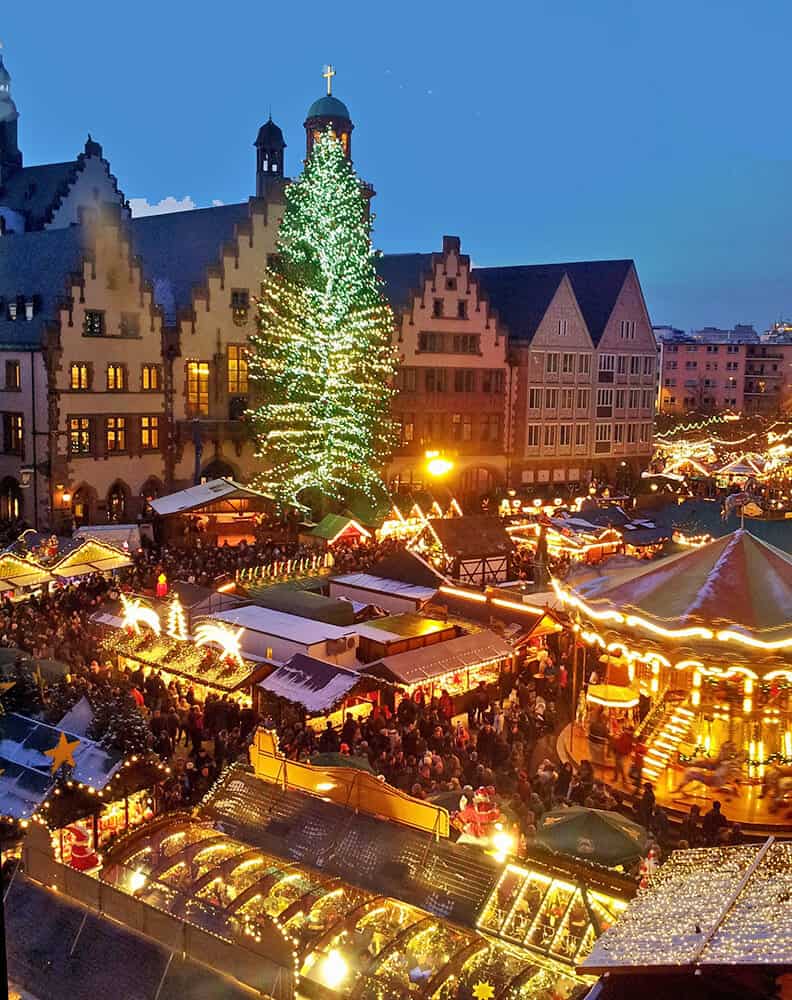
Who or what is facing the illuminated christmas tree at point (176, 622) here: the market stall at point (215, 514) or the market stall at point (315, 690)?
the market stall at point (215, 514)

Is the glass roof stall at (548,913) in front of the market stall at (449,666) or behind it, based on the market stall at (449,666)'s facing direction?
in front

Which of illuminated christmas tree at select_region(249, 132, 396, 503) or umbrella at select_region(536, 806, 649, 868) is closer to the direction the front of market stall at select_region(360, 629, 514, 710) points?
the umbrella

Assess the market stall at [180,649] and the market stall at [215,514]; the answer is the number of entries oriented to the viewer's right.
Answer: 0

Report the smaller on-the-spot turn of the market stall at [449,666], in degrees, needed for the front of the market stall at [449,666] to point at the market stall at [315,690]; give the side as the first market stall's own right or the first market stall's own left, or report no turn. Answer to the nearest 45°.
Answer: approximately 90° to the first market stall's own right

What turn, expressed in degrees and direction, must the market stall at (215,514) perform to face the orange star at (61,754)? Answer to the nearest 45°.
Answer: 0° — it already faces it

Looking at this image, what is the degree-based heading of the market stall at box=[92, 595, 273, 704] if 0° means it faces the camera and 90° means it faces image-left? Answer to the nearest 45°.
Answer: approximately 45°

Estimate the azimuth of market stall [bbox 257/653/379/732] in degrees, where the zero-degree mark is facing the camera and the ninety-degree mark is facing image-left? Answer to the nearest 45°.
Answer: approximately 315°

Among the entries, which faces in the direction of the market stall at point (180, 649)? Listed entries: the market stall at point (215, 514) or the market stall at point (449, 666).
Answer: the market stall at point (215, 514)

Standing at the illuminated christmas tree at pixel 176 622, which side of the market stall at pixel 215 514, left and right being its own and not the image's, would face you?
front

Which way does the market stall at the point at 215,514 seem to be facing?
toward the camera

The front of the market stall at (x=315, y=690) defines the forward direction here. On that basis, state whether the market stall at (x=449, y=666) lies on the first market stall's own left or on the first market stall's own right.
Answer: on the first market stall's own left

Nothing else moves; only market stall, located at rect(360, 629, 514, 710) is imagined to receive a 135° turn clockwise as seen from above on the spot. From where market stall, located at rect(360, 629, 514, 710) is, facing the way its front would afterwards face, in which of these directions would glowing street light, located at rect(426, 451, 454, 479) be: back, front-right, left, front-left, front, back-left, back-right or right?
right

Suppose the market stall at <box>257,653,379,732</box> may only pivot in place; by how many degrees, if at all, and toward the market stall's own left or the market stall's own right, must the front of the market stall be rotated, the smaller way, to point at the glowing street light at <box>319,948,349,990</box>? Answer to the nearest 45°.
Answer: approximately 45° to the market stall's own right

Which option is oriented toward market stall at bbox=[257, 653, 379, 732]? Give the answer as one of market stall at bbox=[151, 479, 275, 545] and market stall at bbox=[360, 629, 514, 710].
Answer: market stall at bbox=[151, 479, 275, 545]

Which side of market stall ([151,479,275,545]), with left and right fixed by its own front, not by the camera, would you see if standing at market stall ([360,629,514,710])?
front

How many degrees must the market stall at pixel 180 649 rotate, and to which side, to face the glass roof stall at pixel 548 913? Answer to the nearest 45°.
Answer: approximately 45° to its left

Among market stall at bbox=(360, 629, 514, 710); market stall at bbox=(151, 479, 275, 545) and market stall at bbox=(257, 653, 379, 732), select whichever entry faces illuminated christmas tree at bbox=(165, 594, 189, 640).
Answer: market stall at bbox=(151, 479, 275, 545)
